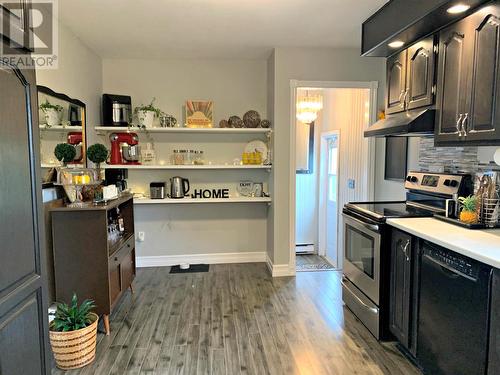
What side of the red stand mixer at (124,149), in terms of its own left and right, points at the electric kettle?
front

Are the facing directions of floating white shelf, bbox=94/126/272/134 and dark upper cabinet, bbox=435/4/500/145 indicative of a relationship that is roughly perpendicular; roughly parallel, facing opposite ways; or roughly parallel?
roughly perpendicular

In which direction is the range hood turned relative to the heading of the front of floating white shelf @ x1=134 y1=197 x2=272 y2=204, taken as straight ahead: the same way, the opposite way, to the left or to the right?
to the right

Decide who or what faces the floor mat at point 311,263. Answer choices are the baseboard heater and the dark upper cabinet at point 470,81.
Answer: the baseboard heater

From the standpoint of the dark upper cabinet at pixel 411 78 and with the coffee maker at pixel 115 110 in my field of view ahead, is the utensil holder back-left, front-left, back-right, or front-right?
back-left

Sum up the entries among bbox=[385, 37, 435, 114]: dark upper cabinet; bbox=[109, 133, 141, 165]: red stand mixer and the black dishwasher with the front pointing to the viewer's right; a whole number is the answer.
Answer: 1

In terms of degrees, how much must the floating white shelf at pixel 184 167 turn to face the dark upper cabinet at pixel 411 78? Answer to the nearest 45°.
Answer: approximately 45° to its left

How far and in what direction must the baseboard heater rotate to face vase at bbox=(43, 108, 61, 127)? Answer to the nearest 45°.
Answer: approximately 45° to its right

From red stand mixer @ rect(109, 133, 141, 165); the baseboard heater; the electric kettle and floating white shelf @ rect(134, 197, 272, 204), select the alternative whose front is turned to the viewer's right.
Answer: the red stand mixer

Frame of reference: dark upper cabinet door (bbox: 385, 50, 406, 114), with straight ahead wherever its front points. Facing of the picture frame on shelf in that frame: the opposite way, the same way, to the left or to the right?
to the left

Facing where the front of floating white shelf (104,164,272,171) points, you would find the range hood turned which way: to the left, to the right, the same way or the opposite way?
to the right
